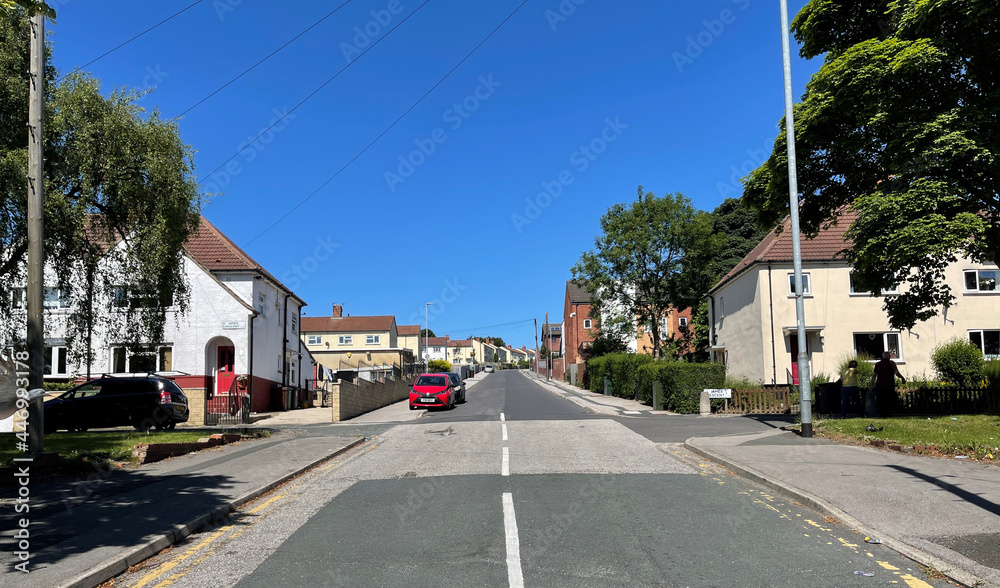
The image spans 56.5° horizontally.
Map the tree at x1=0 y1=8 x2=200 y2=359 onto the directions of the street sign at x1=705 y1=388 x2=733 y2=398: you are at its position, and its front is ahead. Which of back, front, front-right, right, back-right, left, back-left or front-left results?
front-right

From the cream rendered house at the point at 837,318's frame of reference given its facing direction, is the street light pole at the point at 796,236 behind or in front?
in front

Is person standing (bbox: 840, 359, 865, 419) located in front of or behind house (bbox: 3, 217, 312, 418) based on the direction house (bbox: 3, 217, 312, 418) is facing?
in front

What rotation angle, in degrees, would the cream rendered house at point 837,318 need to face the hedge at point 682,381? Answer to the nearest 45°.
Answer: approximately 45° to its right

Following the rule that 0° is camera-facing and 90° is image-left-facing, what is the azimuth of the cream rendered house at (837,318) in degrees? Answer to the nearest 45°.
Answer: approximately 0°

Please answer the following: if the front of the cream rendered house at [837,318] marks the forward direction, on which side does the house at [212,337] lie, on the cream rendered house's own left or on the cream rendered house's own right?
on the cream rendered house's own right

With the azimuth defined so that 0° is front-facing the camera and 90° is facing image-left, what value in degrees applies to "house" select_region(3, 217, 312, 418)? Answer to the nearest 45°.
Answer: approximately 0°

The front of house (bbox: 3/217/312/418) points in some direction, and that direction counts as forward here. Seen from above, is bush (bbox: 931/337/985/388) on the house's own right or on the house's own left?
on the house's own left

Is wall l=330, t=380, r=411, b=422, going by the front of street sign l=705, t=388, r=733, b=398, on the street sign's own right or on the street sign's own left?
on the street sign's own right

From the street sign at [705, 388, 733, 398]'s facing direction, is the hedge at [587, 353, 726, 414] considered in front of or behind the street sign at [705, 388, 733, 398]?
behind
